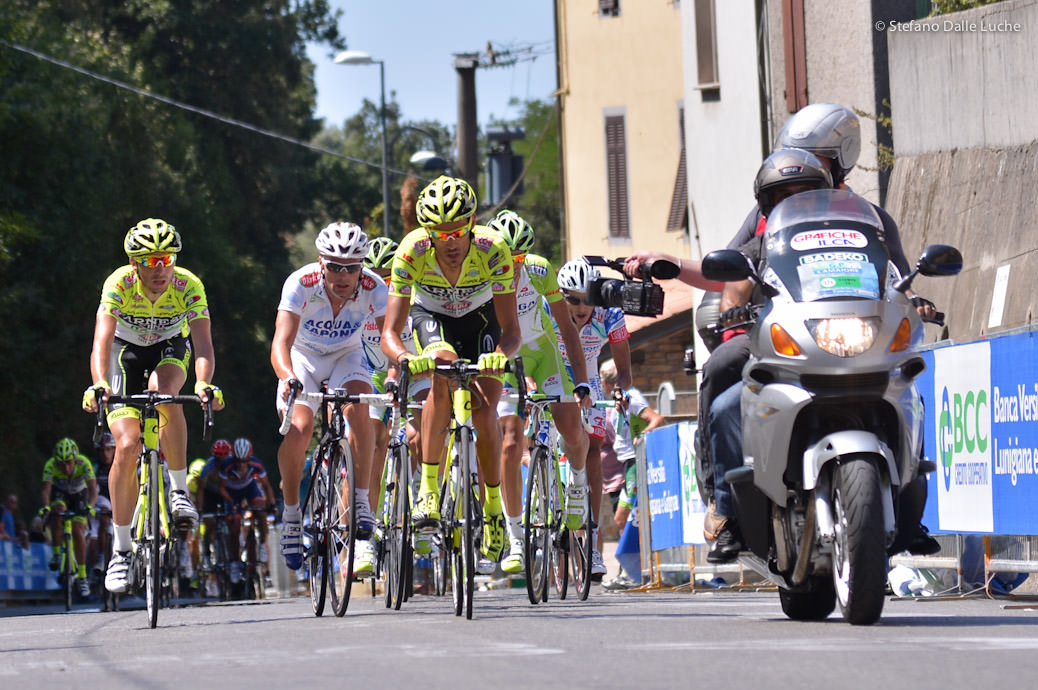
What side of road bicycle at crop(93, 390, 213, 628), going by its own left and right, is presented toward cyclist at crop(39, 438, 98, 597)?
back

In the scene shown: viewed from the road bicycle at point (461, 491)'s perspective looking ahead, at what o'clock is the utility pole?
The utility pole is roughly at 6 o'clock from the road bicycle.

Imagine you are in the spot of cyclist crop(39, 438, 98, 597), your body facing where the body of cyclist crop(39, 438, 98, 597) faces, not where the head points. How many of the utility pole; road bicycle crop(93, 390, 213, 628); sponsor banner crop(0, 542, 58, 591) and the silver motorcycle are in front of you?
2

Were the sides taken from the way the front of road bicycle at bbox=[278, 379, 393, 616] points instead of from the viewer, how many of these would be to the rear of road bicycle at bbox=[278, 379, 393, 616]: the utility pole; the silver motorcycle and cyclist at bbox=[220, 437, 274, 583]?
2

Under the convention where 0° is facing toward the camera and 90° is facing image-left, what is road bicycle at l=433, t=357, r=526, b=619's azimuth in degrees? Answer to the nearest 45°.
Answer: approximately 0°

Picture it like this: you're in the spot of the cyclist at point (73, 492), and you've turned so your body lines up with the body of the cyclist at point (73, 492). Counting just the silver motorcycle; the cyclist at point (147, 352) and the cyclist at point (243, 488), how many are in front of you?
2
